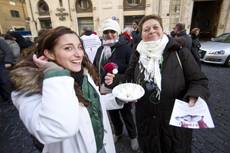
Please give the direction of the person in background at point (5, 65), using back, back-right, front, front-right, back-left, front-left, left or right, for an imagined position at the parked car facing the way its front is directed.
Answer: front

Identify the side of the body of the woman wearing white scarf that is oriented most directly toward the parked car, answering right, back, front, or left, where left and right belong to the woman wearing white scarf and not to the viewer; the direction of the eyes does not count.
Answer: back

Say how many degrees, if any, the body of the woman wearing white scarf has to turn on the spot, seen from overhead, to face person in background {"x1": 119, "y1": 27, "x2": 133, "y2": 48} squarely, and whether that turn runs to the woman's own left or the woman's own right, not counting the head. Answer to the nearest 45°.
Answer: approximately 180°

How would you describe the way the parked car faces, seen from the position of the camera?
facing the viewer and to the left of the viewer

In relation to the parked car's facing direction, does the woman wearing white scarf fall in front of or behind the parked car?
in front

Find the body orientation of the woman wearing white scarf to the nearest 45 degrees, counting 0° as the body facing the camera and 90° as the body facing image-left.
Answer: approximately 0°

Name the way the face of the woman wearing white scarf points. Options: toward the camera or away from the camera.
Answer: toward the camera

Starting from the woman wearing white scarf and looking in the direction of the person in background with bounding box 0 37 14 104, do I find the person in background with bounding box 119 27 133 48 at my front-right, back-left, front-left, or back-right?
front-right

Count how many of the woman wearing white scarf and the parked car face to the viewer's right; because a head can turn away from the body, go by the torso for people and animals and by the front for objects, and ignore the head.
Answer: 0

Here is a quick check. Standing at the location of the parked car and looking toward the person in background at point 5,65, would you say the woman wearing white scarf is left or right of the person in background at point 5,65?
left
